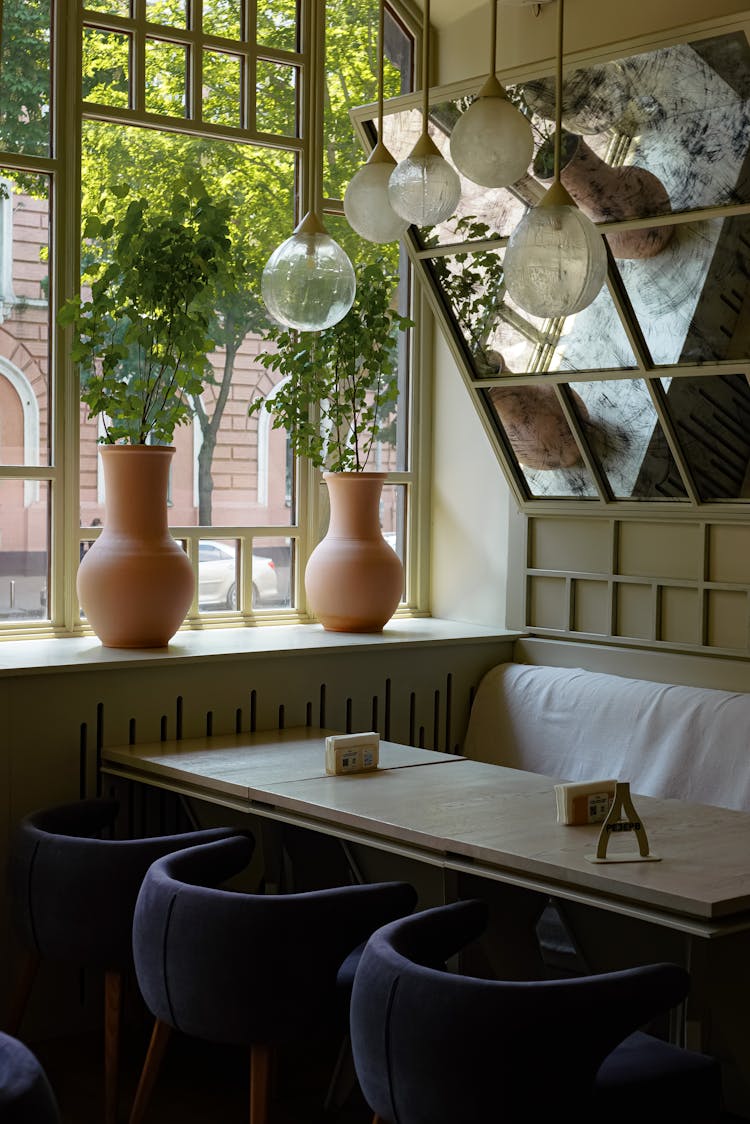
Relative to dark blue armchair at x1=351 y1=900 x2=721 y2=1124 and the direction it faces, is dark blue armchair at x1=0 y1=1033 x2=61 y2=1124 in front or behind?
behind

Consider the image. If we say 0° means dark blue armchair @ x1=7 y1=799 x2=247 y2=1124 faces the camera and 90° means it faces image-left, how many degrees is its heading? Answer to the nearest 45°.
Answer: approximately 225°

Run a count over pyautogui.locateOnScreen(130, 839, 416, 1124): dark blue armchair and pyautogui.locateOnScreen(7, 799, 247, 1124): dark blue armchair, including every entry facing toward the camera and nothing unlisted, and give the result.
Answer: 0

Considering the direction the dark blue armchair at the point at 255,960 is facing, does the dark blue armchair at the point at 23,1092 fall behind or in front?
behind

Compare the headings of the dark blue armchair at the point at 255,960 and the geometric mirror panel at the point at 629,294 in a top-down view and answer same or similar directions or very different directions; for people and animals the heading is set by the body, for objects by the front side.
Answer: very different directions

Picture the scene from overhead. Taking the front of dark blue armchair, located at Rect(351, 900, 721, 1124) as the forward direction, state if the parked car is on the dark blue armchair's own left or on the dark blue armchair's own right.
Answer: on the dark blue armchair's own left

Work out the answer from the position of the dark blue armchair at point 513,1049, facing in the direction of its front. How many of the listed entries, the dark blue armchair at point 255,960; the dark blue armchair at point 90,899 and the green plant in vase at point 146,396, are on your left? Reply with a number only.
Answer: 3
